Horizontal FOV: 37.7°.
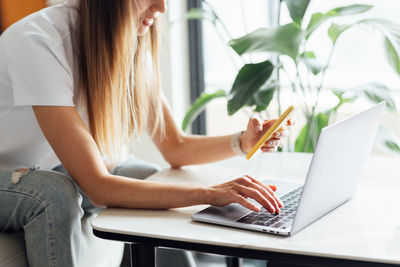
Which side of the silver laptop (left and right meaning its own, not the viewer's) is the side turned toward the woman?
front

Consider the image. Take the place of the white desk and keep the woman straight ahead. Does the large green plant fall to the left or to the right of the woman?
right

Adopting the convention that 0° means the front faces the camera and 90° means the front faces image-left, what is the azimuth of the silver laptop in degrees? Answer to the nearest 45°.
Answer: approximately 135°

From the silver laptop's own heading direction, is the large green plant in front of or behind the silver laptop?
in front
